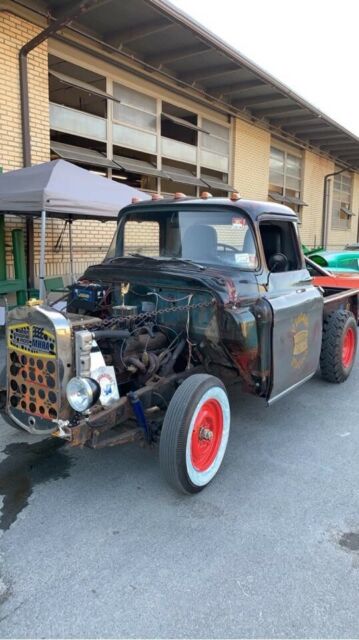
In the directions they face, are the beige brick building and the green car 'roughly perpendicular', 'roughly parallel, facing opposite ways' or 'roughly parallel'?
roughly perpendicular

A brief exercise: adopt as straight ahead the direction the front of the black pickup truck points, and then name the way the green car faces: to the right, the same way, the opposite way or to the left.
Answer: the same way

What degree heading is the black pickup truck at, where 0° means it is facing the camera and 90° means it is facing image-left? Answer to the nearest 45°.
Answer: approximately 45°

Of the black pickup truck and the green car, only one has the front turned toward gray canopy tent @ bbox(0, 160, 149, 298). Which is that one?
the green car

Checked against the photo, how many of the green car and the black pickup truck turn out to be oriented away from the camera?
0

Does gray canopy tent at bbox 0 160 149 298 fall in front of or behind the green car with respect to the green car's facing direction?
in front

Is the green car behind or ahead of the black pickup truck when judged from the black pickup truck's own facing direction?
behind

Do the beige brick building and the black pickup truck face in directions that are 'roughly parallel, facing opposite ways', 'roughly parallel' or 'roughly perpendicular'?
roughly perpendicular

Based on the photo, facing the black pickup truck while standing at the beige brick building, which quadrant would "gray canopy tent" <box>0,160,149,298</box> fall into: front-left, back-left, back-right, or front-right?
front-right

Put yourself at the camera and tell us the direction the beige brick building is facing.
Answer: facing the viewer and to the right of the viewer

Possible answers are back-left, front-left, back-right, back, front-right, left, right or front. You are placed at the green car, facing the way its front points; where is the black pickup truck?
front-left

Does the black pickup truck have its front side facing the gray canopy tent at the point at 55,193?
no

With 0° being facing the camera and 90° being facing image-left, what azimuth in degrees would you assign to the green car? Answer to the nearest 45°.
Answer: approximately 45°
